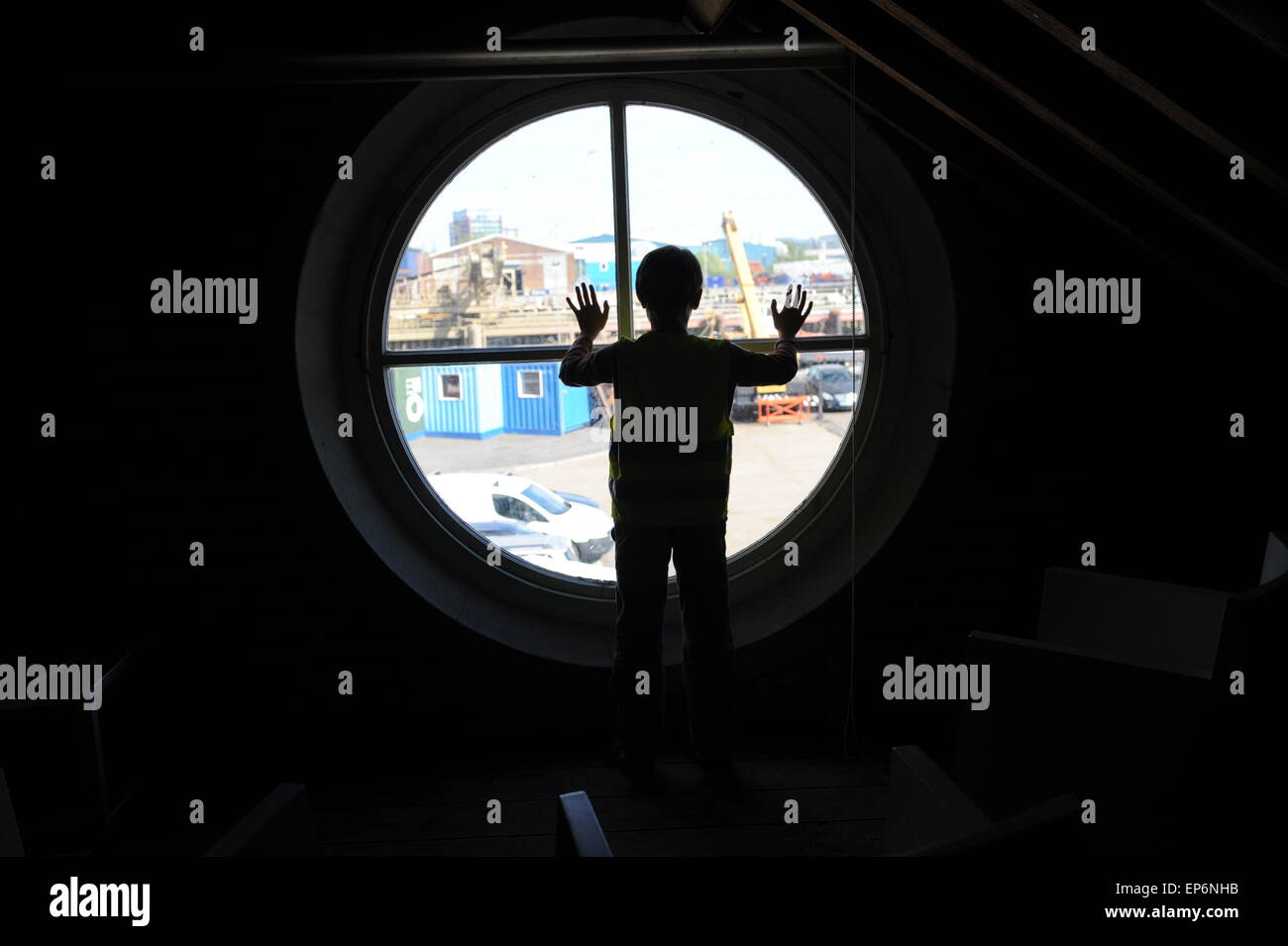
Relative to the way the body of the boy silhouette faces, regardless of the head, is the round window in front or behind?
in front

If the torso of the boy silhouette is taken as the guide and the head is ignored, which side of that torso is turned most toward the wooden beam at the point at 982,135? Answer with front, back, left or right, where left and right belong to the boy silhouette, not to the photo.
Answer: right

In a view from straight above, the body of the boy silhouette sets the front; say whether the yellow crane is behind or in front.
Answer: in front

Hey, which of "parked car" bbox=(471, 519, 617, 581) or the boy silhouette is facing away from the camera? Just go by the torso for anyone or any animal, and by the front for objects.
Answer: the boy silhouette

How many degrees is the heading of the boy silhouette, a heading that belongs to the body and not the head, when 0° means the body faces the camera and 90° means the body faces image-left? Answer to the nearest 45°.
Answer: approximately 180°

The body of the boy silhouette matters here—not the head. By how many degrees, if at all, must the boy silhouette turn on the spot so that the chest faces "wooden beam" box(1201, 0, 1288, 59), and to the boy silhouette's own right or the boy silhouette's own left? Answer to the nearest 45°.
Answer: approximately 135° to the boy silhouette's own right

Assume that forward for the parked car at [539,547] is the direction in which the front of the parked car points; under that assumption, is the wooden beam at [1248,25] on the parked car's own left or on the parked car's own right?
on the parked car's own right

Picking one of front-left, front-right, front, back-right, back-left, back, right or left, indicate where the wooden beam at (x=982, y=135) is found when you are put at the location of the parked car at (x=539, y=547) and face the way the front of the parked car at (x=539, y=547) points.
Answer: front-right

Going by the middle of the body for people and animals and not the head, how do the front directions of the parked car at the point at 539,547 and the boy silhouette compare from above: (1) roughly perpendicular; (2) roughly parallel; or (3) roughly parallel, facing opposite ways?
roughly perpendicular

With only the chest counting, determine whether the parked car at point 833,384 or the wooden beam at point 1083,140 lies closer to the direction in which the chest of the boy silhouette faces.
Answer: the parked car

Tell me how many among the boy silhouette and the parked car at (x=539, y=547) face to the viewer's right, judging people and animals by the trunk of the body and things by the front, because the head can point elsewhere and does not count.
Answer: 1

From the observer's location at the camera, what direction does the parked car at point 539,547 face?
facing to the right of the viewer
